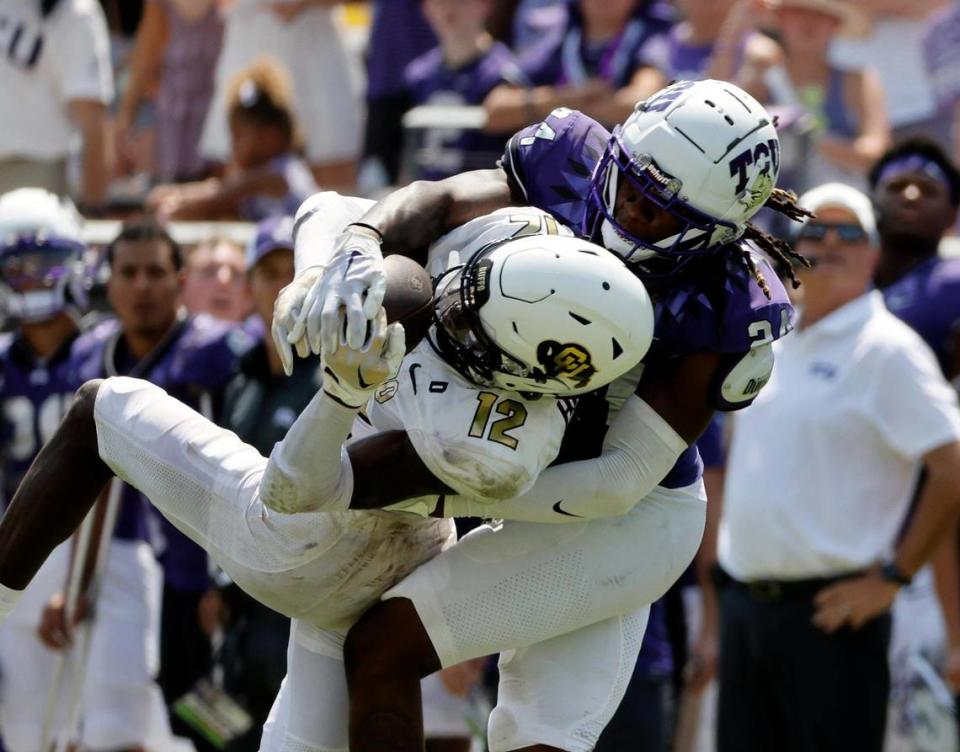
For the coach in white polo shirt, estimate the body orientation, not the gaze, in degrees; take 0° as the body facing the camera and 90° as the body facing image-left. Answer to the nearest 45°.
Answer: approximately 45°

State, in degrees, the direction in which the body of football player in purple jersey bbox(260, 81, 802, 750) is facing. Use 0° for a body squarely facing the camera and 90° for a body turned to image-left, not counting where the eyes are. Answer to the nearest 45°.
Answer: approximately 45°

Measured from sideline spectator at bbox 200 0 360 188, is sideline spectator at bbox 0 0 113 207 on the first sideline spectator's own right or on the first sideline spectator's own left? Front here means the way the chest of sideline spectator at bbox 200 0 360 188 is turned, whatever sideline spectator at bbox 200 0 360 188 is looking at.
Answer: on the first sideline spectator's own right

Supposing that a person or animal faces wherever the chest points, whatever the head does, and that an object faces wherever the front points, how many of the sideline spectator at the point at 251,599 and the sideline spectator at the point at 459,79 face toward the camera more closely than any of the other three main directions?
2

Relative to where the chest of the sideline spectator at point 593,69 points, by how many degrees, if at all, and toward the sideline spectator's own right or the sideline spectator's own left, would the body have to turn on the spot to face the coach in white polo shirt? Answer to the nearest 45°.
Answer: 0° — they already face them

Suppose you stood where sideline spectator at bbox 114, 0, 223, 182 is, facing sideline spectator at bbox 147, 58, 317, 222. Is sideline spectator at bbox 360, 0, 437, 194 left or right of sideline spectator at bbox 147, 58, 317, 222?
left

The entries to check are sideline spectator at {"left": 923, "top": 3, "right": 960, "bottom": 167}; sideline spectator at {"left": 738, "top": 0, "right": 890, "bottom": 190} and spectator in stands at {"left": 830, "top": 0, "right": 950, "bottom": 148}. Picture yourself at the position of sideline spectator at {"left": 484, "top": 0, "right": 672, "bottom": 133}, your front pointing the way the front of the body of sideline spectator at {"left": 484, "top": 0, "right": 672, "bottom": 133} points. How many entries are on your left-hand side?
3

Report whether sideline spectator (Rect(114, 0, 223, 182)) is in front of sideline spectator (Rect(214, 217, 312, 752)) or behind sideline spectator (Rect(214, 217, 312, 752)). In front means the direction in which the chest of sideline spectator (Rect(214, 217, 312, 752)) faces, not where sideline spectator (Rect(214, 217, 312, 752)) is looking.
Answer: behind

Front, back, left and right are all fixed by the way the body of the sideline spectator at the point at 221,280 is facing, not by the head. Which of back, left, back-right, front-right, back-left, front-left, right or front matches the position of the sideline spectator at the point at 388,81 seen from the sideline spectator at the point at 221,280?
back-left
